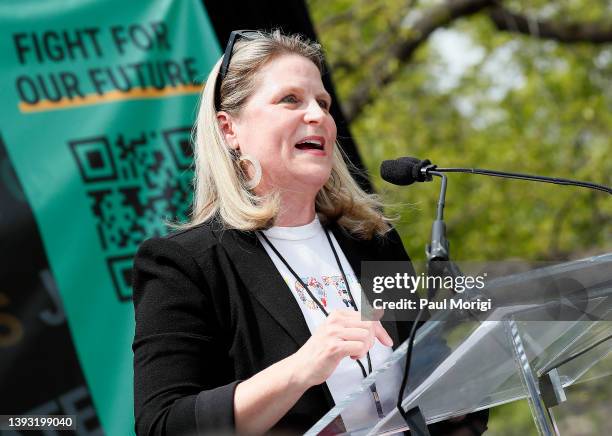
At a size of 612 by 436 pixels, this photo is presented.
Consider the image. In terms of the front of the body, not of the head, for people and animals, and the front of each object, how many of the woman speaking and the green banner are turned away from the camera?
0

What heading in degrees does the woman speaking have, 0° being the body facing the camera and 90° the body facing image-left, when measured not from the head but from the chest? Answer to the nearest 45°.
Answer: approximately 315°

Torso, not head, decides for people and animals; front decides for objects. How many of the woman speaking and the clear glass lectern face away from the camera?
0

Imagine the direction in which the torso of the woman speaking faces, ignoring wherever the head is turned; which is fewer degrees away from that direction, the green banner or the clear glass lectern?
the clear glass lectern

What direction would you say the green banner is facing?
toward the camera

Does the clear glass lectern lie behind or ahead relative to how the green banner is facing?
ahead

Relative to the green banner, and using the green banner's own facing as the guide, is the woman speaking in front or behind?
in front

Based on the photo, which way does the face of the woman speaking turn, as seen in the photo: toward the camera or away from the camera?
toward the camera
